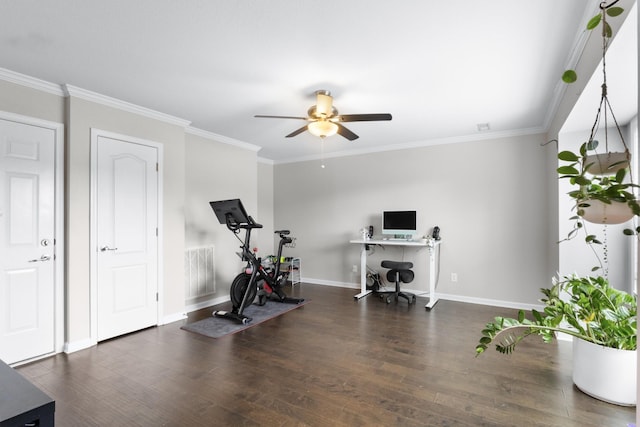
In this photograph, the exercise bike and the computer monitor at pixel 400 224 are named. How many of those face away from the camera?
0

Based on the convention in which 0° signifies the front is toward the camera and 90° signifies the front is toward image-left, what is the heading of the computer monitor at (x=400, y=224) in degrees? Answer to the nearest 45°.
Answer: approximately 0°

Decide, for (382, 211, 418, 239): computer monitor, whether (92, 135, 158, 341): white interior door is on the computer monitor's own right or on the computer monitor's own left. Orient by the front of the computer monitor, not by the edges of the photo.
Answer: on the computer monitor's own right

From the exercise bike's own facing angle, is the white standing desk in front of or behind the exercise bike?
behind

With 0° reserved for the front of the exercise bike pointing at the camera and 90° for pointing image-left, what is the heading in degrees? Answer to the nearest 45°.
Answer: approximately 45°

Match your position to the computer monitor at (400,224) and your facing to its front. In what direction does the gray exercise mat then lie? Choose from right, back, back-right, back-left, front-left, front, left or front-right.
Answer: front-right

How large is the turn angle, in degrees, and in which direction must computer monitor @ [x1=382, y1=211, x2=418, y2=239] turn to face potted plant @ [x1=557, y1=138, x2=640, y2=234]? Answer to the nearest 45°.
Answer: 0° — it already faces it

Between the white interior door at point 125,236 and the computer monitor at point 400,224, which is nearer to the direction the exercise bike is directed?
the white interior door
